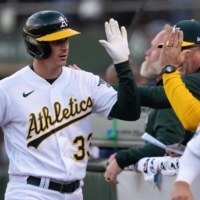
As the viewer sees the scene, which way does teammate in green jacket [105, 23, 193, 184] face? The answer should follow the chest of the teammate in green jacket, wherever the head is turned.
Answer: to the viewer's left

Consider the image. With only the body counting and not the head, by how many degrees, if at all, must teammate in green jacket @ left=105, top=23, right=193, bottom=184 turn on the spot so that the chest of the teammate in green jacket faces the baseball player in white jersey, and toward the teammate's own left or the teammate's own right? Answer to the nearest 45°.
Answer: approximately 45° to the teammate's own left

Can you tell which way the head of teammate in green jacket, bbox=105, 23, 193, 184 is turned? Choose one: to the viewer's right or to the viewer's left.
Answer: to the viewer's left

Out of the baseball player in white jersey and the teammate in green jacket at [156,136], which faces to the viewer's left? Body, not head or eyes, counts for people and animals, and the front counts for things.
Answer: the teammate in green jacket

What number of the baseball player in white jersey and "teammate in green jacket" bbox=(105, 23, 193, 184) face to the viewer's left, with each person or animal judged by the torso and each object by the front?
1
